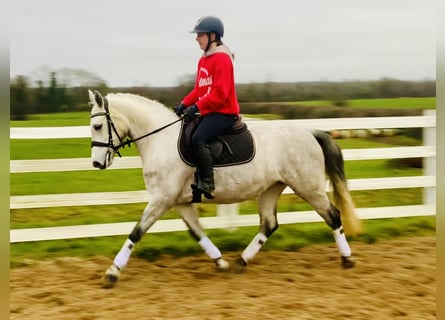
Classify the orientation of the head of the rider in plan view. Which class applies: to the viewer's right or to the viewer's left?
to the viewer's left

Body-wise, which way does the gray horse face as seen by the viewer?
to the viewer's left
